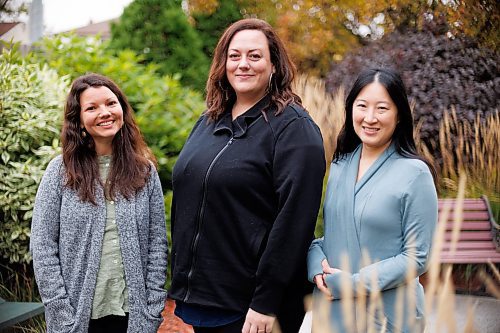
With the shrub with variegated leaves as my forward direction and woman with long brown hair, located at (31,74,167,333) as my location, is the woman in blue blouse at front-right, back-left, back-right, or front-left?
back-right

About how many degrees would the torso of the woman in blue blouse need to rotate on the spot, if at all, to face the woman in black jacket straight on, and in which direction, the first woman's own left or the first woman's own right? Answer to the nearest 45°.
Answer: approximately 45° to the first woman's own right

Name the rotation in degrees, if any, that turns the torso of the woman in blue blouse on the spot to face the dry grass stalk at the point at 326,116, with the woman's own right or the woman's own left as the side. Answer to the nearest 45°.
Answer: approximately 135° to the woman's own right

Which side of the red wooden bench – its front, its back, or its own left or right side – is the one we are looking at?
front

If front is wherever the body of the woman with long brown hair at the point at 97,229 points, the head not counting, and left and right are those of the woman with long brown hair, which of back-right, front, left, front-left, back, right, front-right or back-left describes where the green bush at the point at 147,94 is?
back

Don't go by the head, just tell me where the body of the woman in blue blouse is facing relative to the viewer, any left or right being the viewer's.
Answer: facing the viewer and to the left of the viewer

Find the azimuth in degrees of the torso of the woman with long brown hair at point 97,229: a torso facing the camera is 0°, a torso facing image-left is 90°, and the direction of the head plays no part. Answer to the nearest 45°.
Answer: approximately 0°
